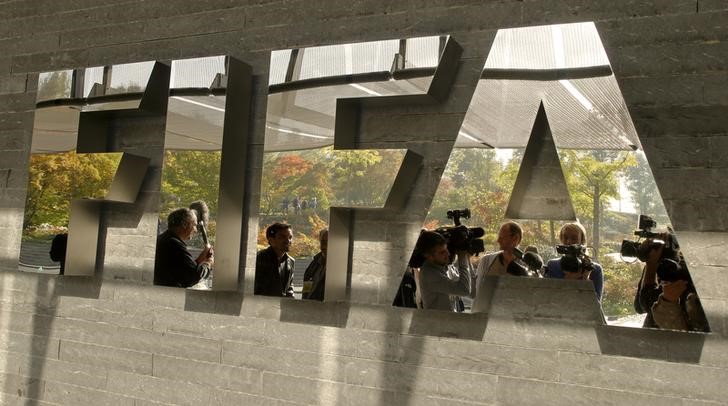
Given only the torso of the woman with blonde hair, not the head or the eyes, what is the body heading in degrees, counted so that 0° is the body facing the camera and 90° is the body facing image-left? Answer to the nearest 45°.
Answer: approximately 0°

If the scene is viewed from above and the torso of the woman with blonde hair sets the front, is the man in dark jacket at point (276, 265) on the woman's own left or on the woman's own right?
on the woman's own right
